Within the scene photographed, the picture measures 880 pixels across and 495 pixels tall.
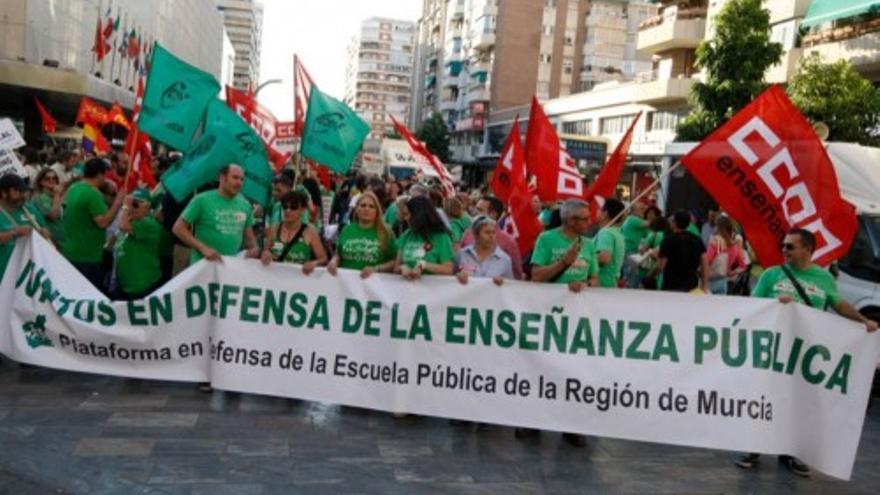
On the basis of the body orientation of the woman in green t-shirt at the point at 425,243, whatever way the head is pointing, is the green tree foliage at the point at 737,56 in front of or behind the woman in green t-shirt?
behind

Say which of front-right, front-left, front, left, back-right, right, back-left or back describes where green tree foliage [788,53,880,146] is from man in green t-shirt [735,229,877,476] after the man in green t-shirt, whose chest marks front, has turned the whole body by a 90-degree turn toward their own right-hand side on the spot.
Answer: right

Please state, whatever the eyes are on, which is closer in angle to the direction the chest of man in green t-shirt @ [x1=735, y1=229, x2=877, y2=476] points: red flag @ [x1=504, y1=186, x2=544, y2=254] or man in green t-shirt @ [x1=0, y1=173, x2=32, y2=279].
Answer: the man in green t-shirt

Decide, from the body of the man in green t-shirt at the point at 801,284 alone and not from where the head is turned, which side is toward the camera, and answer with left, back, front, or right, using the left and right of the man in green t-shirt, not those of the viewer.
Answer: front

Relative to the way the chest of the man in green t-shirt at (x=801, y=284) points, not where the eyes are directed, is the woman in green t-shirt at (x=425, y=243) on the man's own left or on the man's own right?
on the man's own right

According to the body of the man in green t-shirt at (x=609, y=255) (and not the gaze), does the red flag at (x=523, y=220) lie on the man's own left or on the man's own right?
on the man's own right

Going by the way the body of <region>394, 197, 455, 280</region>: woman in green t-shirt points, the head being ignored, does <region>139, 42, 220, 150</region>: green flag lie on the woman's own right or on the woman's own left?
on the woman's own right

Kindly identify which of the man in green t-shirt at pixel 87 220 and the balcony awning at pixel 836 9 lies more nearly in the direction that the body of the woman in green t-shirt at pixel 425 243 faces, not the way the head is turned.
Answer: the man in green t-shirt

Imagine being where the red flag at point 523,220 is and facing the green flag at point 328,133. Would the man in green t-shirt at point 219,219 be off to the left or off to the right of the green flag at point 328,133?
left

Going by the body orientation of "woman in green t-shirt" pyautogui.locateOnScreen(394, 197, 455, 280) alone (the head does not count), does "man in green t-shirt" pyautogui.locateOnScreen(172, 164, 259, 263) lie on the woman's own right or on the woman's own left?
on the woman's own right
